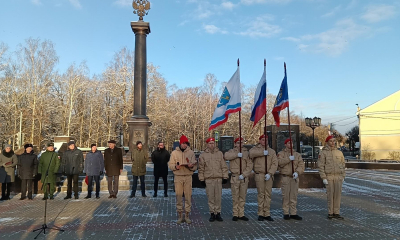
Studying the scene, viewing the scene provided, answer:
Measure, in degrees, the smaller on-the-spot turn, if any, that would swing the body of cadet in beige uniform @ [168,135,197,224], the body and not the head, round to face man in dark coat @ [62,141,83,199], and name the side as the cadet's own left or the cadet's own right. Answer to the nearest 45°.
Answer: approximately 135° to the cadet's own right

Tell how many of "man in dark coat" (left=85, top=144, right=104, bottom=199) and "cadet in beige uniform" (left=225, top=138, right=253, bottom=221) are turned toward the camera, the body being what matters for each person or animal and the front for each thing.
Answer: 2
